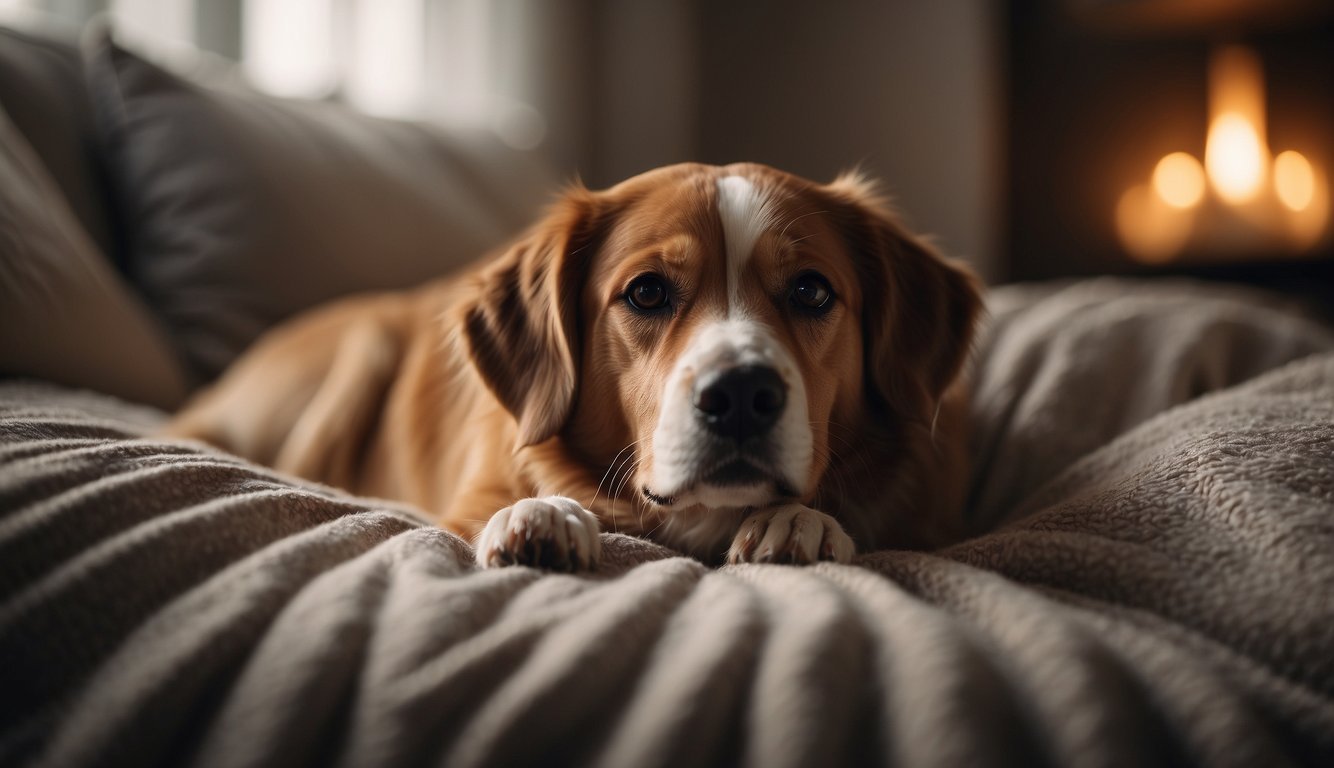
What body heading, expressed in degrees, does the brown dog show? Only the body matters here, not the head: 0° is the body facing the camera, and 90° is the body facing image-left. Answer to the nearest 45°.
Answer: approximately 315°

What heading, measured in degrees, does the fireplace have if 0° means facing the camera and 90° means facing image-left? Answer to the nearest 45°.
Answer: approximately 0°

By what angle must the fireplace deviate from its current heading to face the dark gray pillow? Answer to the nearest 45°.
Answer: approximately 45° to its right

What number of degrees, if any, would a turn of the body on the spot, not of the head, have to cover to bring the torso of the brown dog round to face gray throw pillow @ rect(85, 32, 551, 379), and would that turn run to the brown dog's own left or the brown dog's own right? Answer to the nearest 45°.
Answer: approximately 180°
